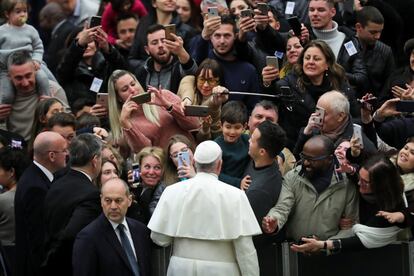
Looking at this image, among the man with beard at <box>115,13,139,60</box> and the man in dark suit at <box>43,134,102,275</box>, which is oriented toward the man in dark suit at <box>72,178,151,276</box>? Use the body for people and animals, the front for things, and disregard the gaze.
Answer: the man with beard

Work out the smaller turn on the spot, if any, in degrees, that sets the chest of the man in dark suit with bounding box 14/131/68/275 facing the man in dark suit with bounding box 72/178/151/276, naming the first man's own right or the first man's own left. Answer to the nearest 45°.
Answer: approximately 45° to the first man's own right

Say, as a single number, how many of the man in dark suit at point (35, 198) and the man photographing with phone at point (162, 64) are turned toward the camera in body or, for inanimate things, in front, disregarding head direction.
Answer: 1

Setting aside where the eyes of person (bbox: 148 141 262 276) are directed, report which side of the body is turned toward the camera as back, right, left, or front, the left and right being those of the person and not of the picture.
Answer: back

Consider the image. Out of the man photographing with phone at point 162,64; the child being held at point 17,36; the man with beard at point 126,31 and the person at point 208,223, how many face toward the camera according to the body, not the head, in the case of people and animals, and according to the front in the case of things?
3

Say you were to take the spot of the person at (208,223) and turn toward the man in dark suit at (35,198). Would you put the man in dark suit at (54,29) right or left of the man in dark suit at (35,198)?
right

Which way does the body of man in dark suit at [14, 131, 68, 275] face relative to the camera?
to the viewer's right

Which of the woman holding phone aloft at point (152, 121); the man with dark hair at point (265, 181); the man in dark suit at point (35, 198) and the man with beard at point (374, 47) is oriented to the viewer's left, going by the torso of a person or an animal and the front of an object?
the man with dark hair at point (265, 181)

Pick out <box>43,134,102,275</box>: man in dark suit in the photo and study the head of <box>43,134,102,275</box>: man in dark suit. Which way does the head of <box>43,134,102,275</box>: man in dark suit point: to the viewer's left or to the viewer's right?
to the viewer's right
